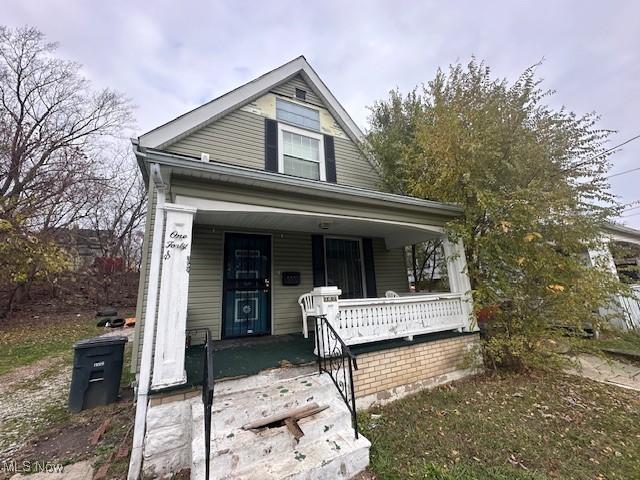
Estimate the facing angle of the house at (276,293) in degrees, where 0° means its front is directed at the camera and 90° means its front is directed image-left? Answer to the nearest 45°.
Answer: approximately 315°

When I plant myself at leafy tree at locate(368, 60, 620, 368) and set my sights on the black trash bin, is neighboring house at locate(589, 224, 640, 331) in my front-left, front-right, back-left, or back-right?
back-right

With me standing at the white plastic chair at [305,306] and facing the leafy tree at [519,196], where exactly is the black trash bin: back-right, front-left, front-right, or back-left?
back-right

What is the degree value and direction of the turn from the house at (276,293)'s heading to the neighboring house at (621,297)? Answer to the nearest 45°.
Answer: approximately 45° to its left

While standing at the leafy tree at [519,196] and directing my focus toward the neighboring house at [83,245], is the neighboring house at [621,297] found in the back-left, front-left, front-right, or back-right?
back-right

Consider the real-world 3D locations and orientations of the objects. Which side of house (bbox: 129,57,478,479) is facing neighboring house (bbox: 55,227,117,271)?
back

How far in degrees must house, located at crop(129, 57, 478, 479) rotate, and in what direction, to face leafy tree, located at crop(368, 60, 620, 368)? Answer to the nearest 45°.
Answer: approximately 45° to its left
